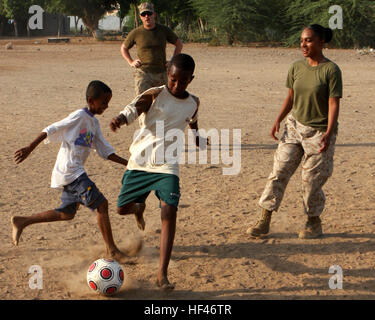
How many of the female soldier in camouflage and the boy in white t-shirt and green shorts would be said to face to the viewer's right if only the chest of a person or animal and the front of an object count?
0

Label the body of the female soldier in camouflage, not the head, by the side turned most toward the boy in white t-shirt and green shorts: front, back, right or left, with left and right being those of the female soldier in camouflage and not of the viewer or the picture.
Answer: front

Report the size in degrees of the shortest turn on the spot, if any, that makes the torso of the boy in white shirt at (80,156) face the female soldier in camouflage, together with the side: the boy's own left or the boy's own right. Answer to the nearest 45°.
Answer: approximately 45° to the boy's own left

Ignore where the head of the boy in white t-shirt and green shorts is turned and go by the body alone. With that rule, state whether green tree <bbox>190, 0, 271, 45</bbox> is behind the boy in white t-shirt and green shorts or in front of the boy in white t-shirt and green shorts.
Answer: behind

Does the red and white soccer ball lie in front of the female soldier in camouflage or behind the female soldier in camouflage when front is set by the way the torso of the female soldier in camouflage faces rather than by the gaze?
in front

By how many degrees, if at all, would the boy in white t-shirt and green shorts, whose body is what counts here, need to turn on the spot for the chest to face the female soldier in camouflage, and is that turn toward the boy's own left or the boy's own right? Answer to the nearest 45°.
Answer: approximately 135° to the boy's own left

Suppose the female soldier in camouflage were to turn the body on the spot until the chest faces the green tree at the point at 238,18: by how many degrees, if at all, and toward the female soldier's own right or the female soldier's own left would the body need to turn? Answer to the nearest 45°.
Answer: approximately 135° to the female soldier's own right

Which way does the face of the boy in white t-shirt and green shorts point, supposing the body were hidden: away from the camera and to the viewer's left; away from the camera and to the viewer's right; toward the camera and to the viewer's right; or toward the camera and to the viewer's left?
toward the camera and to the viewer's left

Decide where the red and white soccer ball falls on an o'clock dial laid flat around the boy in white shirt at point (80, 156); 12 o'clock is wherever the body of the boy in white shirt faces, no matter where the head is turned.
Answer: The red and white soccer ball is roughly at 1 o'clock from the boy in white shirt.

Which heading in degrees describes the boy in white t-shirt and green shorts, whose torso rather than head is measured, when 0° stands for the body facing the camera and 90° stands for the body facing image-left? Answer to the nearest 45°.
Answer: approximately 0°
